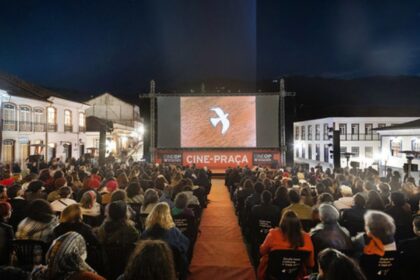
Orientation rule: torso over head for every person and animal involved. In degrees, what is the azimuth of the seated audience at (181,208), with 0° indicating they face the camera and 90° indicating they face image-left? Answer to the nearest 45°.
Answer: approximately 180°

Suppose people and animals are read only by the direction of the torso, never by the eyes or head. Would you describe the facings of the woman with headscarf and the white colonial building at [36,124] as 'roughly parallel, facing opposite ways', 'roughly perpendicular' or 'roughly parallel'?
roughly perpendicular

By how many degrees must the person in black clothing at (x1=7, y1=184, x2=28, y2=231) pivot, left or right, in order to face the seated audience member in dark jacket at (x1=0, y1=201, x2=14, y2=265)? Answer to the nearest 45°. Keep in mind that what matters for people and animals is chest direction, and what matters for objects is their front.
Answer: approximately 135° to their right

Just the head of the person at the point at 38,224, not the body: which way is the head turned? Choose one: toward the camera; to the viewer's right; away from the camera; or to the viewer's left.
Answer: away from the camera

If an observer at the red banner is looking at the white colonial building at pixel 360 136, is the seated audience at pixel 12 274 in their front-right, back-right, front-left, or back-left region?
back-right

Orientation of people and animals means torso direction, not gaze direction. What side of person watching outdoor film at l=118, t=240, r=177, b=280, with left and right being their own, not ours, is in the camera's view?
back

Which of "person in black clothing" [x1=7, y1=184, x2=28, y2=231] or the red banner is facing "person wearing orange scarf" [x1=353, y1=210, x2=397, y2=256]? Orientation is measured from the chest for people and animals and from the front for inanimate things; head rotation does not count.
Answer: the red banner

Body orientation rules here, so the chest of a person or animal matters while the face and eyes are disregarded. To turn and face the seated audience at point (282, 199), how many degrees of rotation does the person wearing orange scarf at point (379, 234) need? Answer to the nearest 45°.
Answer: approximately 45° to their left

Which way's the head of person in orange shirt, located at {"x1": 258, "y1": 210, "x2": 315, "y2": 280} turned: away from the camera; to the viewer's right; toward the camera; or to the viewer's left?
away from the camera

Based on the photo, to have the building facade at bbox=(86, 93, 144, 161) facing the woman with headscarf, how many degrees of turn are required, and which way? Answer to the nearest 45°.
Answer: approximately 45° to its right

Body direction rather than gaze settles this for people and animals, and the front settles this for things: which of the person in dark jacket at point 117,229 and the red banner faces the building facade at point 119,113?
the person in dark jacket
